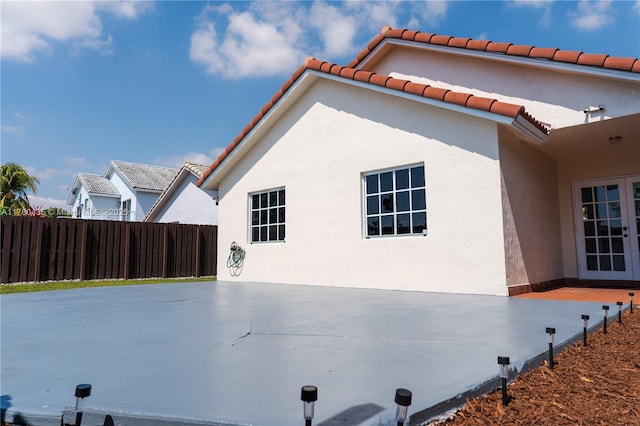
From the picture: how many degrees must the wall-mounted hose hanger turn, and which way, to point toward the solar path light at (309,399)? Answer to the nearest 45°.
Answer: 0° — it already faces it

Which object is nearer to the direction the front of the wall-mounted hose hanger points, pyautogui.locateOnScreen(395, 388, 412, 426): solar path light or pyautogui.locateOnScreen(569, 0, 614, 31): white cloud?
the solar path light

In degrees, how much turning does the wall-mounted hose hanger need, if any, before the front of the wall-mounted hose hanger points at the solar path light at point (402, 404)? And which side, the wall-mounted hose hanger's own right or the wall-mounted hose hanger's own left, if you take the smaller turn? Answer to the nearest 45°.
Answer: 0° — it already faces it

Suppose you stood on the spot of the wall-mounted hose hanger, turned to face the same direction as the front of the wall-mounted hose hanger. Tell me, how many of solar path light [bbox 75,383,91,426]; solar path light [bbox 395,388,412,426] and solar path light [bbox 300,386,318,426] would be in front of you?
3

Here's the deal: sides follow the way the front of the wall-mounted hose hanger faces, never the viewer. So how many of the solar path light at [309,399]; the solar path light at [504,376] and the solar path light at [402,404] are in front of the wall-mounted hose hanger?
3

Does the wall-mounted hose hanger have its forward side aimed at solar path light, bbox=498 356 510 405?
no

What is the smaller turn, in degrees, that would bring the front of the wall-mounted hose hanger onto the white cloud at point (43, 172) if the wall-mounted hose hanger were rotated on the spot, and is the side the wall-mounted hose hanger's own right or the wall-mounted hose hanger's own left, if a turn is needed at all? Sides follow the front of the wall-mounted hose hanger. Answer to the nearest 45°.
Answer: approximately 135° to the wall-mounted hose hanger's own right

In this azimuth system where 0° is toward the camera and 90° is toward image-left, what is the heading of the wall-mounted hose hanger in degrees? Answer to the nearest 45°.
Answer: approximately 0°

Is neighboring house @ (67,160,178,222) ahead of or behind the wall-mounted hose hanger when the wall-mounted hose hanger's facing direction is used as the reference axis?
behind
